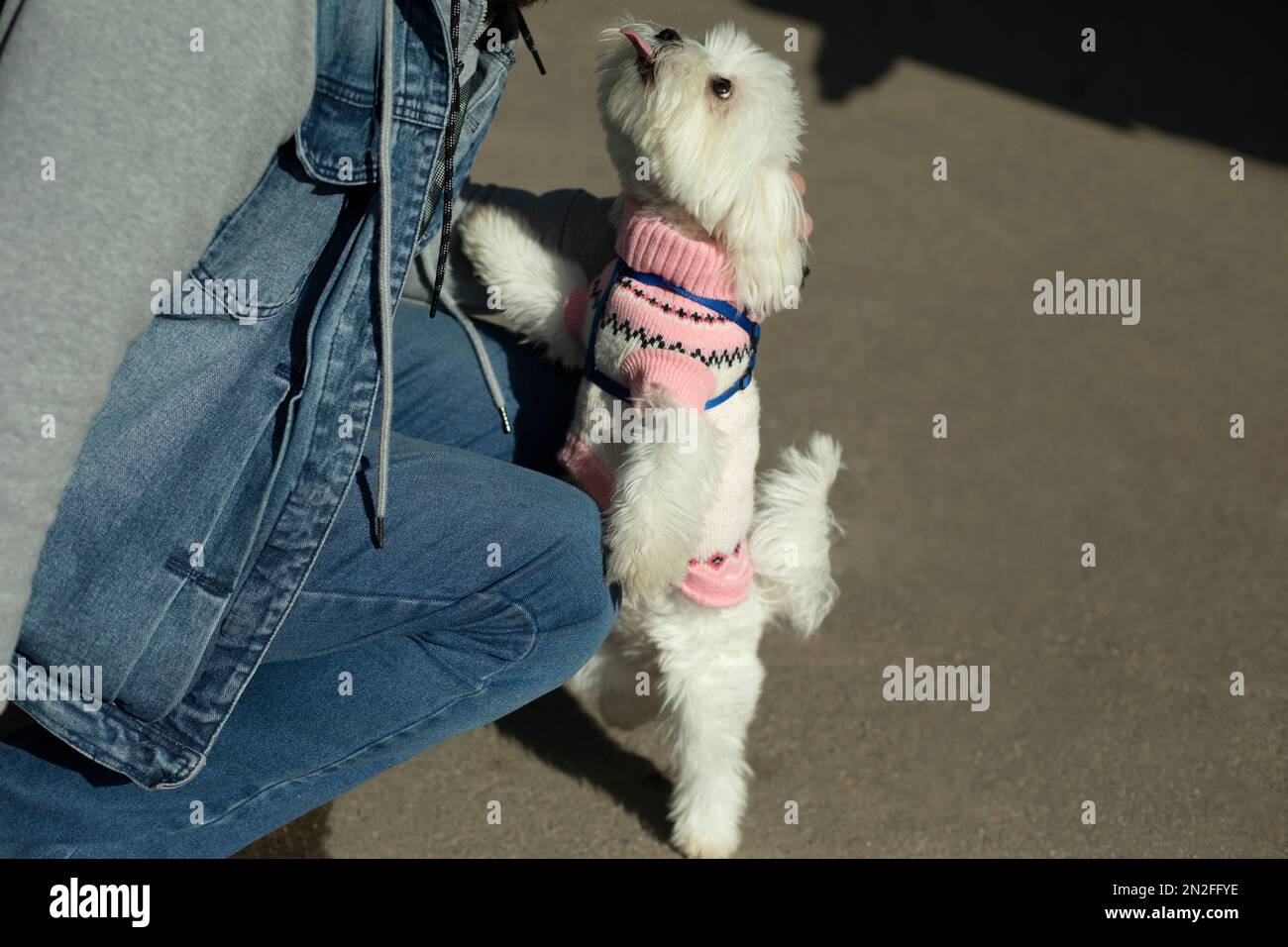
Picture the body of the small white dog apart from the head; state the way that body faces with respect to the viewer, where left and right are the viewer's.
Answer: facing to the left of the viewer
